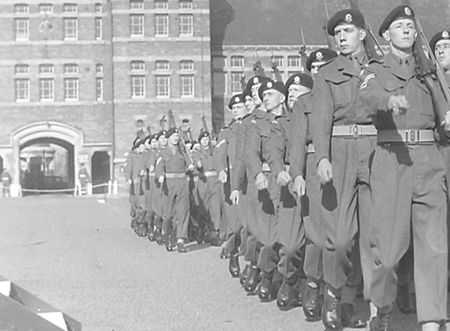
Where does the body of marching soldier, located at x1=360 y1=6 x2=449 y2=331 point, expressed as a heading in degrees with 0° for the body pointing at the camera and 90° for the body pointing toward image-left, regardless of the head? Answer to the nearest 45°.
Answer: approximately 0°

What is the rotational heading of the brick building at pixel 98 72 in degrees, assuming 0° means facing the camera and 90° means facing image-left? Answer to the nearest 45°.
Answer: approximately 0°

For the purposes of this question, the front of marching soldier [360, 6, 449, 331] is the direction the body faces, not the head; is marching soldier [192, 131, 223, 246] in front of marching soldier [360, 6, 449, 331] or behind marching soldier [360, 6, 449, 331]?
behind

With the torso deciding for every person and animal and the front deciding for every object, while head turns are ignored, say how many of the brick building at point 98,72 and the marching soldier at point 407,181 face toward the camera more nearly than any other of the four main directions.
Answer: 2
